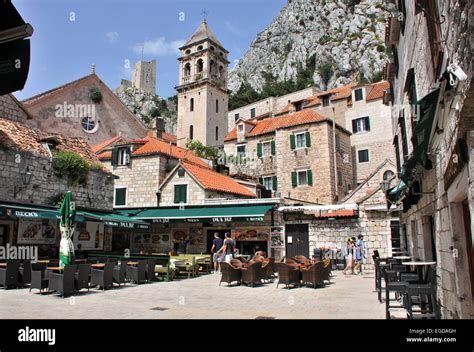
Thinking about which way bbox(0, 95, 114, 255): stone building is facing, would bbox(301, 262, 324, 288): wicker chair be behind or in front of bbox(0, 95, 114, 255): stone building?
in front

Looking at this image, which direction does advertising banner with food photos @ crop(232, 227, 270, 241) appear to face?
toward the camera

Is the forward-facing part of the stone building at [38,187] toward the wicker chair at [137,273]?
yes

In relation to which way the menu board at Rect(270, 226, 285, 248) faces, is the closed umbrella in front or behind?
in front

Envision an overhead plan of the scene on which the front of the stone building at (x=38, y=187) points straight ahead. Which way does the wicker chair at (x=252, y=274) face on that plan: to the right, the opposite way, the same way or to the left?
the opposite way

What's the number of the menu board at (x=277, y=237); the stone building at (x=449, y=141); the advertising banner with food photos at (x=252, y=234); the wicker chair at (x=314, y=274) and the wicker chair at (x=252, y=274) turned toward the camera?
2

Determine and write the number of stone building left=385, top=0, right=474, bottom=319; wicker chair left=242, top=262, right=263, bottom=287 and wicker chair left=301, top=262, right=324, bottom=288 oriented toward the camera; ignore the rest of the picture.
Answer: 0

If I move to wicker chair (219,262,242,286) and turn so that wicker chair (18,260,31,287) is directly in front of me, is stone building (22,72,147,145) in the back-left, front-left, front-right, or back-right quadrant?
front-right

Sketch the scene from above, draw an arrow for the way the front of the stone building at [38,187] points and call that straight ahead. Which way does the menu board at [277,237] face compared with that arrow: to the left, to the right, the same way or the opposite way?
to the right

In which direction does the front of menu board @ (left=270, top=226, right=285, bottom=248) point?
toward the camera

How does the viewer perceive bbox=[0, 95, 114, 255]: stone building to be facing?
facing the viewer and to the right of the viewer

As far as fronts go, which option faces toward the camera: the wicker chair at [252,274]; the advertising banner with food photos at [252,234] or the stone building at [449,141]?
the advertising banner with food photos

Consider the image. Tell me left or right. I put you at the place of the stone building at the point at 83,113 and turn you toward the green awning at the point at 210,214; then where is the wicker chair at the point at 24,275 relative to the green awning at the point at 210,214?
right

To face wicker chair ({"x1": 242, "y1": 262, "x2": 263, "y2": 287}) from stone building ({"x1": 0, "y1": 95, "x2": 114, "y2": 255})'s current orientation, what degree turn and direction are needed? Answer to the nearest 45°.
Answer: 0° — it already faces it

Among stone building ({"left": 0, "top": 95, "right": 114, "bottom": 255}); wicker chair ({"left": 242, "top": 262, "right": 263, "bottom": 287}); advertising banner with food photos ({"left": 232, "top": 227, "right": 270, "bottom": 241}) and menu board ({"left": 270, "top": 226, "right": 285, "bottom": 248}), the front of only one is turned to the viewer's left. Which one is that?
the wicker chair
